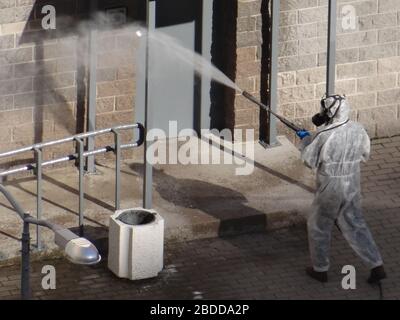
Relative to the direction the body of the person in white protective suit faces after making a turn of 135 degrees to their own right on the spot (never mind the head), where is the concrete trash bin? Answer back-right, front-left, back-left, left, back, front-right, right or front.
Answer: back

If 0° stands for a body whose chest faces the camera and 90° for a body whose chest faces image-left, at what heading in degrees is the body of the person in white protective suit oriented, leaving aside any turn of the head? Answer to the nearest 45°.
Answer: approximately 135°

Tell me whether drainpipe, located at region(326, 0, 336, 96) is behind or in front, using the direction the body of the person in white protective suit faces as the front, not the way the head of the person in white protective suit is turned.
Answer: in front

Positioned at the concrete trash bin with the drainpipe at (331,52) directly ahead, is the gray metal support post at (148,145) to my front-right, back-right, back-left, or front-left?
front-left

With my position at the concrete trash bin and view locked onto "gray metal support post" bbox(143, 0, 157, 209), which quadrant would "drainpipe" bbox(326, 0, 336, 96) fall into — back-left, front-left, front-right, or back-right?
front-right

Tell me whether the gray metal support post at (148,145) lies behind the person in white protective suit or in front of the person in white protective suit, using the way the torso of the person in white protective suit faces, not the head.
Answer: in front
